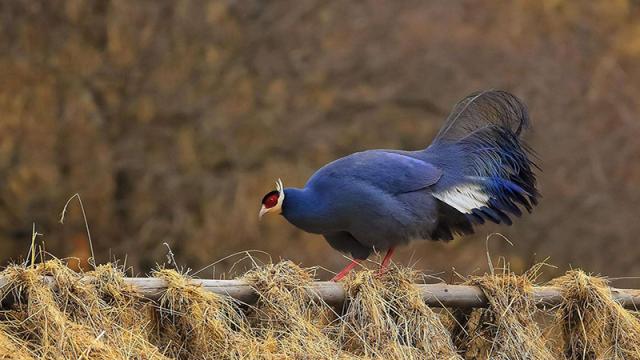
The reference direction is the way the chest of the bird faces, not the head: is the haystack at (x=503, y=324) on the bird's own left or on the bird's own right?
on the bird's own left

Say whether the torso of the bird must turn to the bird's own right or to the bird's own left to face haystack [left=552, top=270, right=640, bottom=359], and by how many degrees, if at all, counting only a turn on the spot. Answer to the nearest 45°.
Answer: approximately 135° to the bird's own left

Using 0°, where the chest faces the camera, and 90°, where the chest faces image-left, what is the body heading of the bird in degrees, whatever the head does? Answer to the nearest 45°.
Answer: approximately 90°
